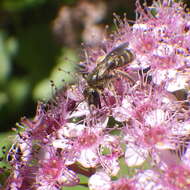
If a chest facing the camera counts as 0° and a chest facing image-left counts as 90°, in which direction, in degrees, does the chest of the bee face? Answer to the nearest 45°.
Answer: approximately 45°
